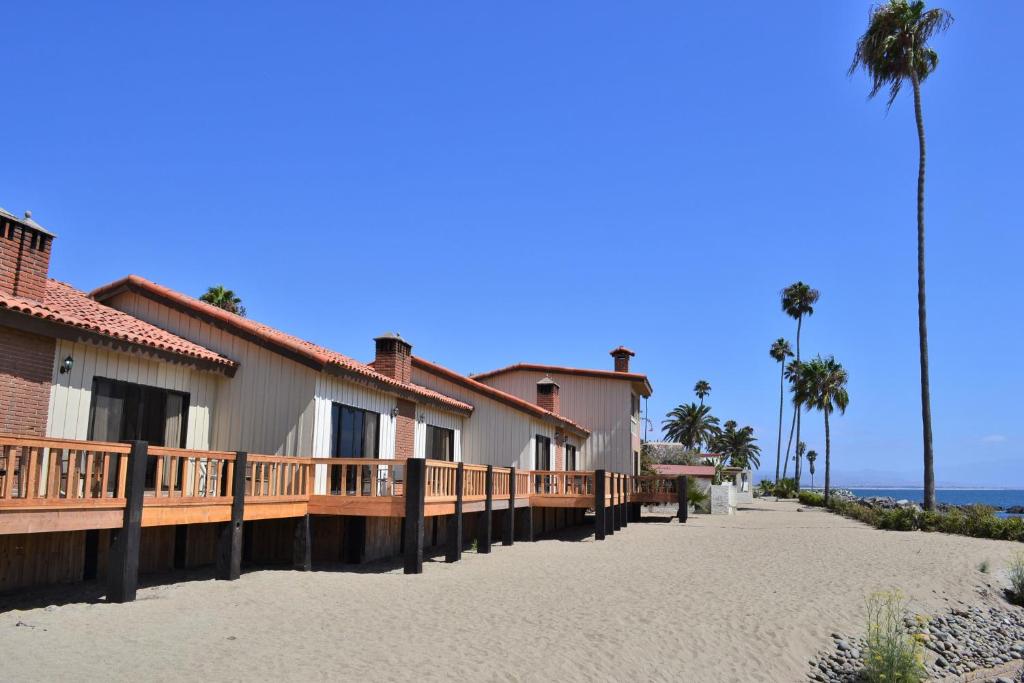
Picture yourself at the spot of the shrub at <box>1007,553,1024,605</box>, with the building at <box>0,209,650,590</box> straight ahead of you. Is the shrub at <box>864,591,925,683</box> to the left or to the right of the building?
left

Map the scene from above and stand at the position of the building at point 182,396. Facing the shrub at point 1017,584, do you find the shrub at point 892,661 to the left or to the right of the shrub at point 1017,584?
right

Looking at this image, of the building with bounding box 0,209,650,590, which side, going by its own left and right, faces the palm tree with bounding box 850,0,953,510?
left

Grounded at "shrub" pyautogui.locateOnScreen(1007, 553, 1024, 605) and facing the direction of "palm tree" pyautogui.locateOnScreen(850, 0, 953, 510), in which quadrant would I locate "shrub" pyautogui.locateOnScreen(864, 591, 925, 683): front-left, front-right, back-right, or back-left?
back-left

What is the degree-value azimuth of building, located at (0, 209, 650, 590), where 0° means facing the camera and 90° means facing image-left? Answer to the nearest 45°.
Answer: approximately 315°

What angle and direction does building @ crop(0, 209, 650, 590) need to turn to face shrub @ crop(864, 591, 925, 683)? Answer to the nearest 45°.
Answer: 0° — it already faces it
